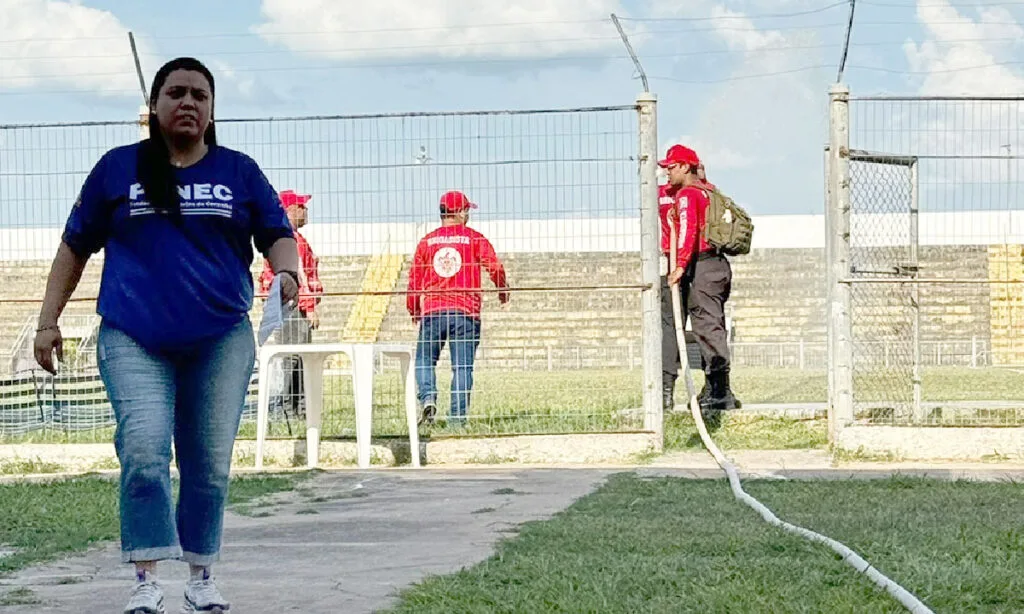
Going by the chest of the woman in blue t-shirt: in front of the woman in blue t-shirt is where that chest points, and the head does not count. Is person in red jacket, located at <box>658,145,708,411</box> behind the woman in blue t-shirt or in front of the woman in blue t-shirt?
behind

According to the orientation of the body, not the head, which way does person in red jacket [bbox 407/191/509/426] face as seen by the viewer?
away from the camera

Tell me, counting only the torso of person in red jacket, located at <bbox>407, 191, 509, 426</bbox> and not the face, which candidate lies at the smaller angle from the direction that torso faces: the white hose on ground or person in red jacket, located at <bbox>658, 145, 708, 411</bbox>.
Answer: the person in red jacket

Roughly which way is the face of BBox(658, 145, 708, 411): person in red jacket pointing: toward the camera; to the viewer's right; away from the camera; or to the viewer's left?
to the viewer's left

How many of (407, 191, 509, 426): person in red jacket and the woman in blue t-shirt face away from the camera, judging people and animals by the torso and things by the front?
1

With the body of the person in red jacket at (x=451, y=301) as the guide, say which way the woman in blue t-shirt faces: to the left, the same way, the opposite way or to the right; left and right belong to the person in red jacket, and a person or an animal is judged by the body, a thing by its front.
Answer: the opposite way
